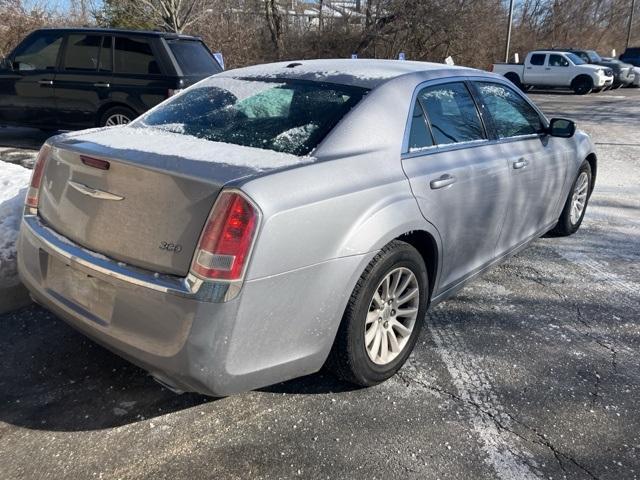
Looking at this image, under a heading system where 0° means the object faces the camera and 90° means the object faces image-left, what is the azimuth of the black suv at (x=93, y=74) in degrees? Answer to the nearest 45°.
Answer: approximately 135°

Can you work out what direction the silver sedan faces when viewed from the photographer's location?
facing away from the viewer and to the right of the viewer

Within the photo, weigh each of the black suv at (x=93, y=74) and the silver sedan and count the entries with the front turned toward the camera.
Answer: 0

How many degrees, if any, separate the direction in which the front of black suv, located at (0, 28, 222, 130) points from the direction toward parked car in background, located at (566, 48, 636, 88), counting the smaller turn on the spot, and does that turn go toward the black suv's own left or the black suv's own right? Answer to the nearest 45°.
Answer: approximately 90° to the black suv's own right

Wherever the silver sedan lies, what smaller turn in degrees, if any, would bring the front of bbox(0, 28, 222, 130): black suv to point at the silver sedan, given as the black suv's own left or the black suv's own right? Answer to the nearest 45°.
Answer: approximately 135° to the black suv's own left

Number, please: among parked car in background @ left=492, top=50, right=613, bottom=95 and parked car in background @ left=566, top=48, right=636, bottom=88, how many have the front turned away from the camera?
0

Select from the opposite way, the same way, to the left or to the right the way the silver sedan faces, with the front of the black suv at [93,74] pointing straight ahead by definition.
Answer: to the right

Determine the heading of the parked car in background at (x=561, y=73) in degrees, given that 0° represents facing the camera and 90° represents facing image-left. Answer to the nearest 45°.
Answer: approximately 315°

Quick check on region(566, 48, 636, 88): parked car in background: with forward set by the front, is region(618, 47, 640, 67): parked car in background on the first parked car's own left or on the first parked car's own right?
on the first parked car's own left
